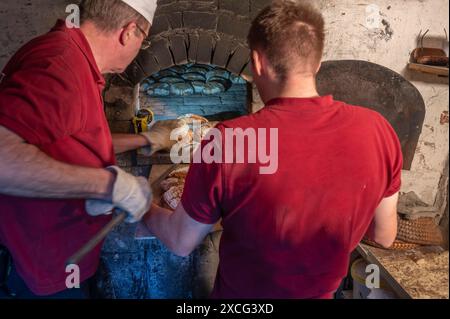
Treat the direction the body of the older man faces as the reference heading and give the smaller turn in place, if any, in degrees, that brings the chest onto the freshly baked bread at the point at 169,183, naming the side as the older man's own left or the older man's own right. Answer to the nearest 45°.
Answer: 0° — they already face it

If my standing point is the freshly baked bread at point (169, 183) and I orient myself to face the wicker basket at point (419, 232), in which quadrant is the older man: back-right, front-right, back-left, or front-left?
back-right

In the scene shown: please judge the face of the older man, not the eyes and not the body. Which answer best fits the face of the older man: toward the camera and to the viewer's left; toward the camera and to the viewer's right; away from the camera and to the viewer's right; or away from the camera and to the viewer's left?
away from the camera and to the viewer's right

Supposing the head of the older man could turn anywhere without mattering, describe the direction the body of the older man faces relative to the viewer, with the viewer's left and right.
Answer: facing away from the viewer and to the right of the viewer
